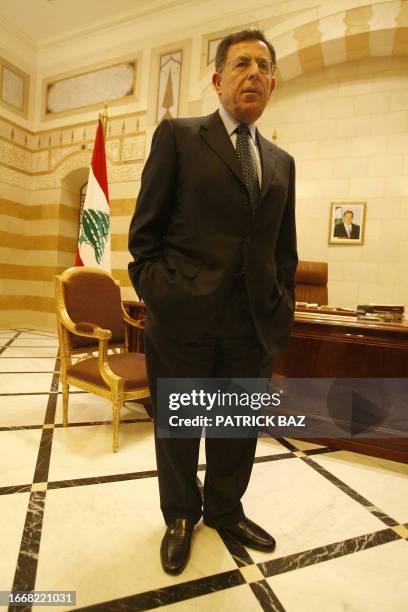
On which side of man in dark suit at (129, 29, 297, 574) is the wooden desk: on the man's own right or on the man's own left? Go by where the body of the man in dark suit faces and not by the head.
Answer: on the man's own left

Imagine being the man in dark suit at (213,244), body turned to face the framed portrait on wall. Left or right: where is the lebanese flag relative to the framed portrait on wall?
left

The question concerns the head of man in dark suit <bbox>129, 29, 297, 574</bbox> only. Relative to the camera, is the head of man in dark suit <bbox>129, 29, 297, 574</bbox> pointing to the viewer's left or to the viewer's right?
to the viewer's right

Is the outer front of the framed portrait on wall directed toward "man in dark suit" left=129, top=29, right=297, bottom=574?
yes

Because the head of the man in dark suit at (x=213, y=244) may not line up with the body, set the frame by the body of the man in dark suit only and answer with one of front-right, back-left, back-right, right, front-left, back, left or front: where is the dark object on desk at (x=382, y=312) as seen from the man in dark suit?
left

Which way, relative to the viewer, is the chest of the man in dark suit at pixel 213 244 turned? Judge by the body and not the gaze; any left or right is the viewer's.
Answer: facing the viewer and to the right of the viewer

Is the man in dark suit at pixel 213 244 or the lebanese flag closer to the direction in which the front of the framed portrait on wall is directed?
the man in dark suit

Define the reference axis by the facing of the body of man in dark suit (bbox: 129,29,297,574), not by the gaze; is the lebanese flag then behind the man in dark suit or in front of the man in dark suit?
behind

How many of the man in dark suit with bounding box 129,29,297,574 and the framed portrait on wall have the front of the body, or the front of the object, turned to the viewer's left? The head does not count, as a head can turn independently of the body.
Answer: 0

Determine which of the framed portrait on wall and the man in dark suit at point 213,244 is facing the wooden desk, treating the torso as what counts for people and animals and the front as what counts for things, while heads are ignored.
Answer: the framed portrait on wall

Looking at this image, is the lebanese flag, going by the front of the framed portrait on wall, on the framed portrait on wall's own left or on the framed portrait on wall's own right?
on the framed portrait on wall's own right

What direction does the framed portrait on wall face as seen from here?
toward the camera

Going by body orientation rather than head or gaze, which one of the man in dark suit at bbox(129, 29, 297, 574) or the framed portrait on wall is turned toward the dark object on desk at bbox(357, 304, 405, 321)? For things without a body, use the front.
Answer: the framed portrait on wall

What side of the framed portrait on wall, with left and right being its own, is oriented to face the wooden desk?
front

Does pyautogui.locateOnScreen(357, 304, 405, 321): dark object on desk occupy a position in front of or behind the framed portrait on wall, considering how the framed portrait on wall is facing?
in front
